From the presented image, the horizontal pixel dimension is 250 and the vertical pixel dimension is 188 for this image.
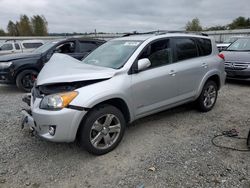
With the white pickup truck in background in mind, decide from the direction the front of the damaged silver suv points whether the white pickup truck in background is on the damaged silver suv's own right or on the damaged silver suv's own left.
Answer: on the damaged silver suv's own right

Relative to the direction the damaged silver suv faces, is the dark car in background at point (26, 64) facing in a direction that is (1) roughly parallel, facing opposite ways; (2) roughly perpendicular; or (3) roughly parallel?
roughly parallel

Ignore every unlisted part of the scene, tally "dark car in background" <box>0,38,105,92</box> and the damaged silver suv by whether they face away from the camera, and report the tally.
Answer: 0

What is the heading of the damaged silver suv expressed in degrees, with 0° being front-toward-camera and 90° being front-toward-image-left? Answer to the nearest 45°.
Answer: approximately 45°

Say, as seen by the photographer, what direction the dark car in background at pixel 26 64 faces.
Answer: facing the viewer and to the left of the viewer

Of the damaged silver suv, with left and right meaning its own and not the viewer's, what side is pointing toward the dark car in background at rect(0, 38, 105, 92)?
right

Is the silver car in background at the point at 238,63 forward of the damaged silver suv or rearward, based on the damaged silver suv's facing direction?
rearward

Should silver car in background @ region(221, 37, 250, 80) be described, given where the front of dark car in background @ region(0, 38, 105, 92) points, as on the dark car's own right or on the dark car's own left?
on the dark car's own left
